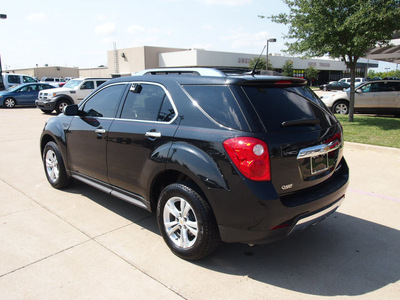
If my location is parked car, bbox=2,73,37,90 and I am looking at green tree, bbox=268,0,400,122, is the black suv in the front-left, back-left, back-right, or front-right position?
front-right

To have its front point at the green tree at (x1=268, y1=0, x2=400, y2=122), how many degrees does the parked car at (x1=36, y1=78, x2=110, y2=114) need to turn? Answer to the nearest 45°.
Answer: approximately 90° to its left

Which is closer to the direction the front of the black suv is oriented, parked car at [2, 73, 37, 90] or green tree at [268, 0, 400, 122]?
the parked car

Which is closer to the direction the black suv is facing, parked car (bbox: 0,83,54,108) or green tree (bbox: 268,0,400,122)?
the parked car

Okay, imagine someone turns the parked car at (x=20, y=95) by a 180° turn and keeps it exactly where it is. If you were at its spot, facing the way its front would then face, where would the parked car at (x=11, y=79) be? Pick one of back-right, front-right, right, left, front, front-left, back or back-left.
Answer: left

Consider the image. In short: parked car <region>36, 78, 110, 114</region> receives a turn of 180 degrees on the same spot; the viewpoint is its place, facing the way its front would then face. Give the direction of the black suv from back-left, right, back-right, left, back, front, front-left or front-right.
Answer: back-right

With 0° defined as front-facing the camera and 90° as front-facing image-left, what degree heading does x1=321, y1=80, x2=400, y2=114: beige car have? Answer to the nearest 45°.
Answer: approximately 90°

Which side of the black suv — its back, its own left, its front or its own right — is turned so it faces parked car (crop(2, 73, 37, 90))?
front

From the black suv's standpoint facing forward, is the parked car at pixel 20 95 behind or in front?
in front

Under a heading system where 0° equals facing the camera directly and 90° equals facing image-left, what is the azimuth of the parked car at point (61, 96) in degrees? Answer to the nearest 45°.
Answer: approximately 45°

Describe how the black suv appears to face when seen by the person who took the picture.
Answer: facing away from the viewer and to the left of the viewer

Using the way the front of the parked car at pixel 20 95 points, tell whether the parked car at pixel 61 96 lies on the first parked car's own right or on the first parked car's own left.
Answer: on the first parked car's own left

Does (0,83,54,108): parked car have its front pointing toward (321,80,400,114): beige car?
no

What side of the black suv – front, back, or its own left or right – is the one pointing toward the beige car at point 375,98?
right

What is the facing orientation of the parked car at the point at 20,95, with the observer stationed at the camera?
facing to the left of the viewer
